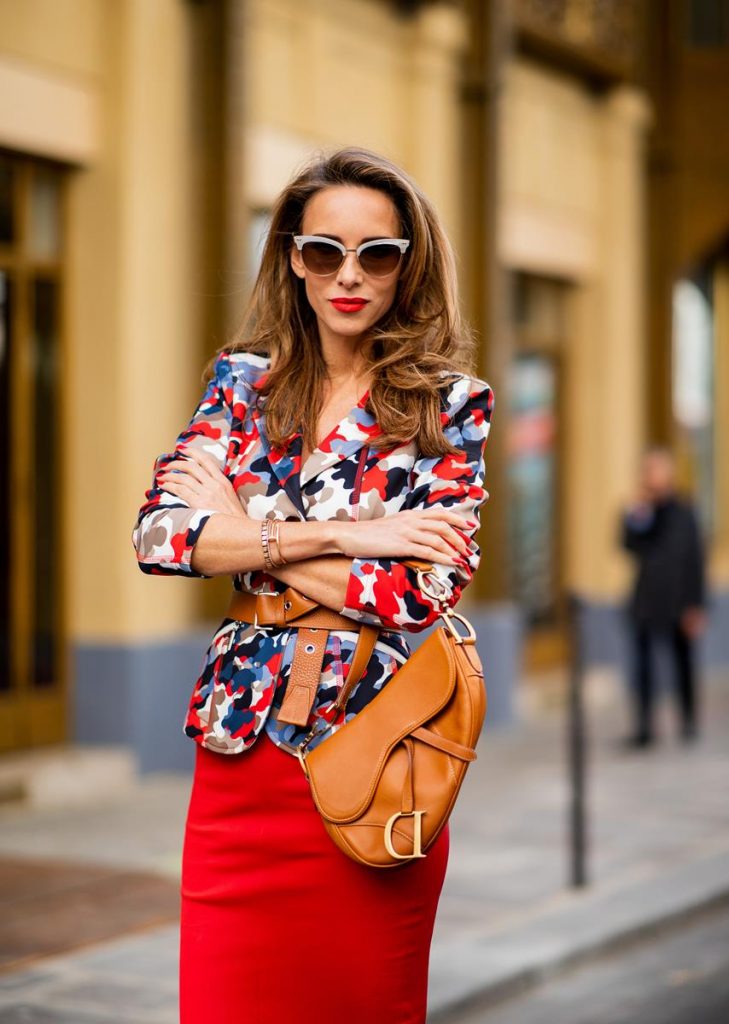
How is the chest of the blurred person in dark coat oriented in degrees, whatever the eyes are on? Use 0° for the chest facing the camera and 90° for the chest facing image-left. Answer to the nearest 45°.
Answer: approximately 45°

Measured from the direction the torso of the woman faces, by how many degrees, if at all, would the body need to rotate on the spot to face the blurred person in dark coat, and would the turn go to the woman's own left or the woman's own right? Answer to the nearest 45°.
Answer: approximately 180°

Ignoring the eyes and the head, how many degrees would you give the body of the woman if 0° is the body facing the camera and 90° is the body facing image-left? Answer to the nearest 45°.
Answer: approximately 0°

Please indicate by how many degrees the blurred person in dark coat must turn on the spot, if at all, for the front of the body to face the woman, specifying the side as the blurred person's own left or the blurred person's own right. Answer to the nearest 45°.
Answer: approximately 45° to the blurred person's own left
